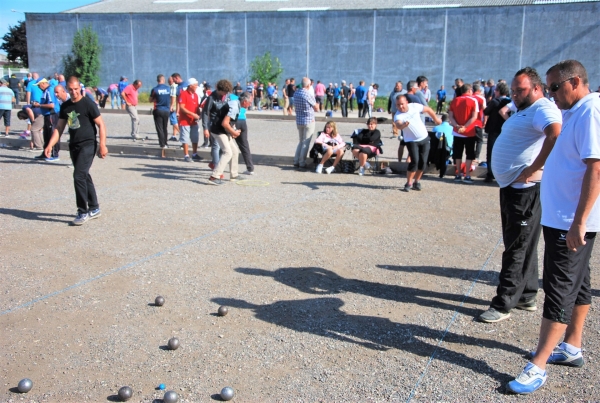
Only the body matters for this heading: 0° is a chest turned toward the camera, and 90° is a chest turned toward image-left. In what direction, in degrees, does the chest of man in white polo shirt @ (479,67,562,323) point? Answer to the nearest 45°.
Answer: approximately 45°

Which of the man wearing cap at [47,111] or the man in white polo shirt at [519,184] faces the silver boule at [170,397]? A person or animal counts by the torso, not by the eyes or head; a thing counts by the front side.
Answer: the man in white polo shirt

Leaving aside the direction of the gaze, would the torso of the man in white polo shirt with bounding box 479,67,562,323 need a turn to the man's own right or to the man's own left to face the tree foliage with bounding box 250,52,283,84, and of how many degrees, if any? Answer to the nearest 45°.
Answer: approximately 90° to the man's own right

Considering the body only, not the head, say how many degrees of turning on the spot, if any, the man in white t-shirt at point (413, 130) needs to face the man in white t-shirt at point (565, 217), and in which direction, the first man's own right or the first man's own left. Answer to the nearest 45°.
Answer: approximately 45° to the first man's own left

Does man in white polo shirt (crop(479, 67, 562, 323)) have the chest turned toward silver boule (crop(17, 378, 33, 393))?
yes

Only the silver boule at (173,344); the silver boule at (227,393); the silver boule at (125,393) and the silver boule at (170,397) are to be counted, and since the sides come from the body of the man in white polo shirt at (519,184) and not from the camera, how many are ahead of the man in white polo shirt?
4

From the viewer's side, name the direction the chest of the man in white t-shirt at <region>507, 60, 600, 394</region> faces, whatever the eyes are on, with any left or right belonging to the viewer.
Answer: facing to the left of the viewer

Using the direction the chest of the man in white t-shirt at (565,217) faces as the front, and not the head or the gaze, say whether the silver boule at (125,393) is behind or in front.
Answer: in front

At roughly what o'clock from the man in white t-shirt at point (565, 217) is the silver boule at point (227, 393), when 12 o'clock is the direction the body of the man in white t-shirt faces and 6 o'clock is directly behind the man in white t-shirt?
The silver boule is roughly at 11 o'clock from the man in white t-shirt.

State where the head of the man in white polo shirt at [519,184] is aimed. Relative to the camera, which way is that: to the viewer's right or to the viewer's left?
to the viewer's left
